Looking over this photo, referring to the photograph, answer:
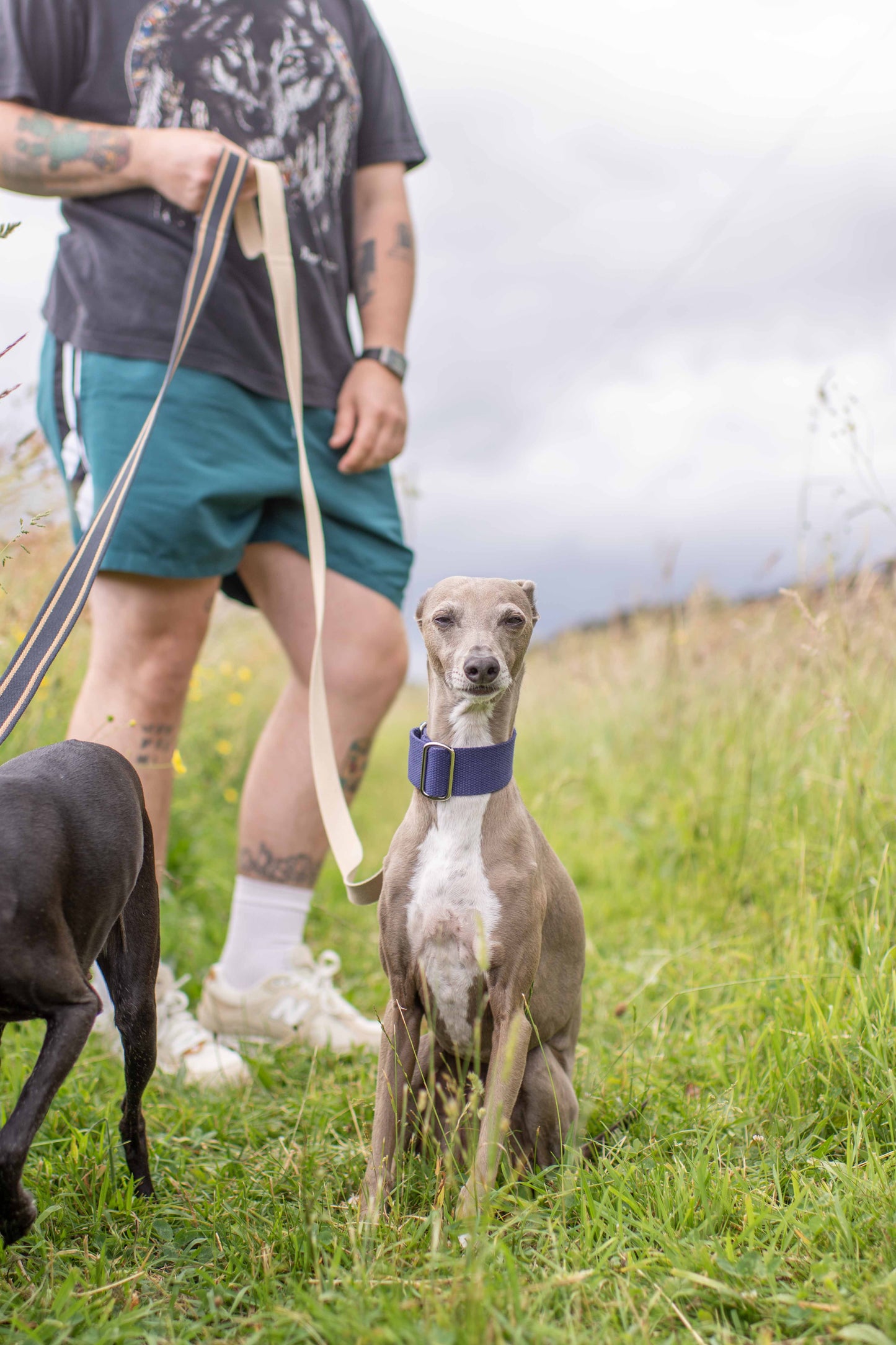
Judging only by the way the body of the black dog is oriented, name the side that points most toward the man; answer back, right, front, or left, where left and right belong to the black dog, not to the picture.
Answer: right

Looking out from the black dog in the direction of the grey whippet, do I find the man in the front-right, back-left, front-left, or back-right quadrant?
front-left

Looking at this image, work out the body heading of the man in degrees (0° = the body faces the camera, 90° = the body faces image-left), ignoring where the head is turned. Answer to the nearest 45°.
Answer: approximately 315°

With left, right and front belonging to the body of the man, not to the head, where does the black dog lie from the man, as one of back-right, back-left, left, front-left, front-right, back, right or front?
front-right

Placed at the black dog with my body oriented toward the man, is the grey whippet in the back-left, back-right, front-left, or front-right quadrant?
front-right
